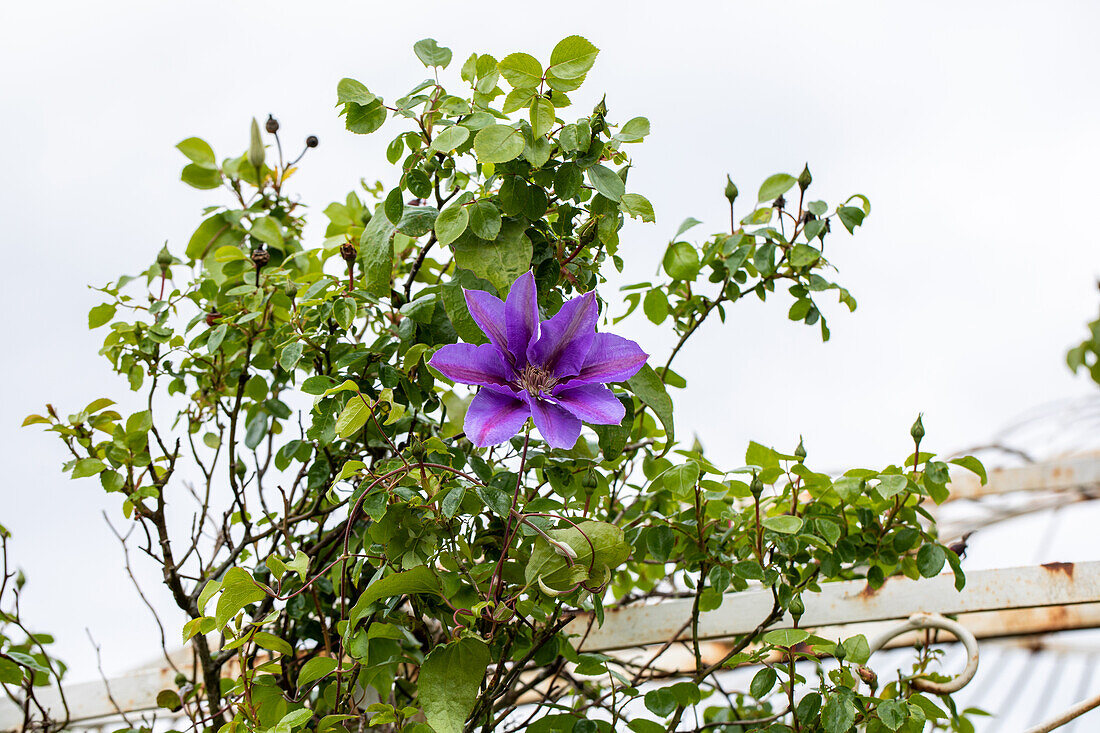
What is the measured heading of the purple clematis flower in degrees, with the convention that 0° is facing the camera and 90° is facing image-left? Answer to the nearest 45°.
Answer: approximately 0°
